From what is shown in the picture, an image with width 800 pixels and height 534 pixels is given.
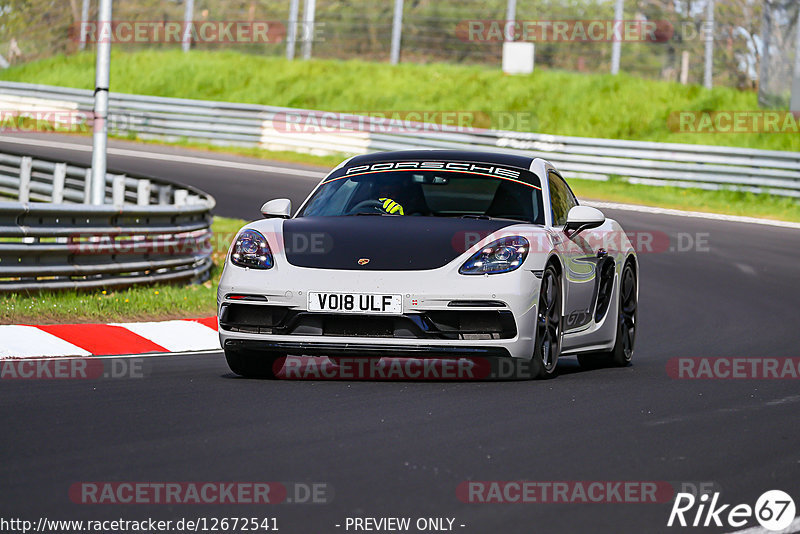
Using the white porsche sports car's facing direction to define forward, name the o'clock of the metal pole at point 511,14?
The metal pole is roughly at 6 o'clock from the white porsche sports car.

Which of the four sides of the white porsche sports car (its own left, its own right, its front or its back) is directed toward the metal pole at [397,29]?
back

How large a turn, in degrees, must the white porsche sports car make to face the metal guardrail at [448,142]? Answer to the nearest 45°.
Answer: approximately 180°

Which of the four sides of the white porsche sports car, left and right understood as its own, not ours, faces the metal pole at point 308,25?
back

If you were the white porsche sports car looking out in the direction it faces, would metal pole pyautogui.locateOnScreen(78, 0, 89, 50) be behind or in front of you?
behind

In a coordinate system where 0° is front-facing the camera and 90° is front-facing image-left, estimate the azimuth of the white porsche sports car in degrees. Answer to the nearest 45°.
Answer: approximately 0°

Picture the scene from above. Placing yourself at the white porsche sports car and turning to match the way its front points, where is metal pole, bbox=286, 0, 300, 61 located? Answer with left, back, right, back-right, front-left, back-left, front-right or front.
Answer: back

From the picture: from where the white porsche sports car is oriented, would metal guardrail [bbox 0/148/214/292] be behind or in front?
behind

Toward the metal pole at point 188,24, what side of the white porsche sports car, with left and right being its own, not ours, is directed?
back

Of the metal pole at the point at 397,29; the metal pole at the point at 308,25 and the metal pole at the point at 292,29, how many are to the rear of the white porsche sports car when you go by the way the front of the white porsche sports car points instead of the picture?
3

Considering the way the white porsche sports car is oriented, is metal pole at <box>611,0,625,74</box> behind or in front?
behind
